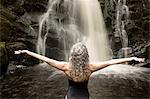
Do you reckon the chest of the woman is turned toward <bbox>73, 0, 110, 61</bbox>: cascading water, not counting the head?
yes

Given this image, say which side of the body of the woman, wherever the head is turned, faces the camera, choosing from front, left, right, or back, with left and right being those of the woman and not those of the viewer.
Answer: back

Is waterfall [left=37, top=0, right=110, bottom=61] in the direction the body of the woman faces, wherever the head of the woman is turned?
yes

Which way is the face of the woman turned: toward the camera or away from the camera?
away from the camera
